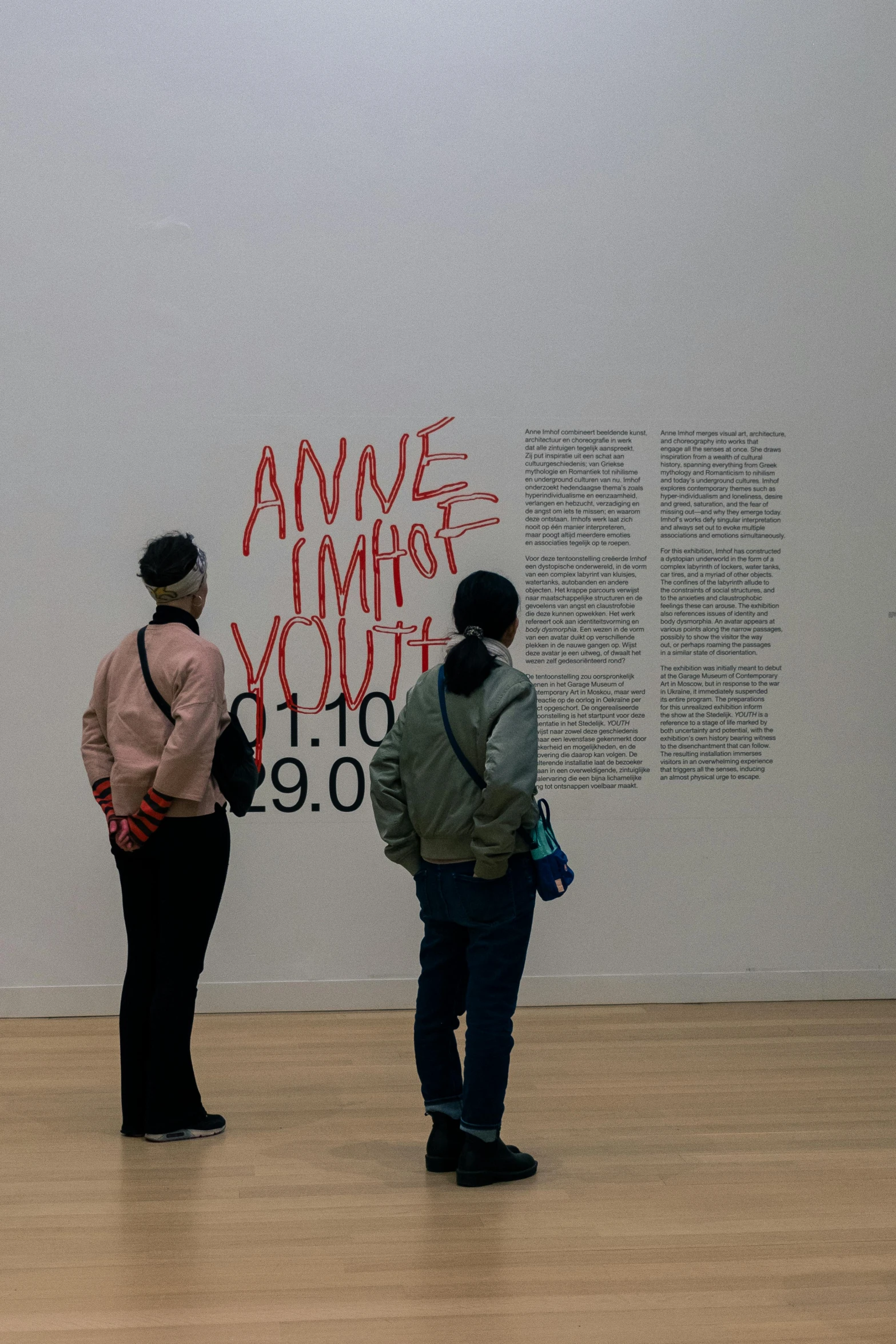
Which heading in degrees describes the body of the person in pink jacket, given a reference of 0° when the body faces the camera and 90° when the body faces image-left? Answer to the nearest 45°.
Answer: approximately 225°

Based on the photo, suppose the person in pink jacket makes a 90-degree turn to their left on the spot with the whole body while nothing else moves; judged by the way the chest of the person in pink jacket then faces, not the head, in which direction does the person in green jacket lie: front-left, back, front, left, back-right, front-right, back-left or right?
back

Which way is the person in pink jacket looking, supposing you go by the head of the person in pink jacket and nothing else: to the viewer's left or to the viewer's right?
to the viewer's right

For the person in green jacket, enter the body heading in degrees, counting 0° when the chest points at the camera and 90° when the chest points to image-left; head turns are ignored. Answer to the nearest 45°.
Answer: approximately 225°
